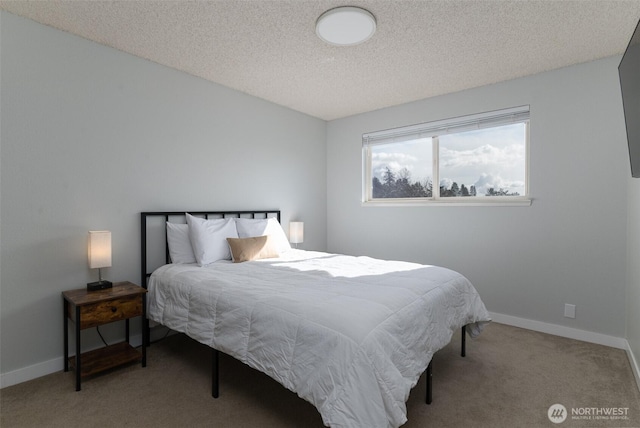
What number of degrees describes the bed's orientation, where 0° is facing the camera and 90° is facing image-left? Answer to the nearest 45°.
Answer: approximately 315°

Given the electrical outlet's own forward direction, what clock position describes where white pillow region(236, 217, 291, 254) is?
The white pillow is roughly at 2 o'clock from the electrical outlet.

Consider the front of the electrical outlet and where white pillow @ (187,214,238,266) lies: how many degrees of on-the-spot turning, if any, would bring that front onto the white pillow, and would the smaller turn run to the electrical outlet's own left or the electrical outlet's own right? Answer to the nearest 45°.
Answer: approximately 45° to the electrical outlet's own right

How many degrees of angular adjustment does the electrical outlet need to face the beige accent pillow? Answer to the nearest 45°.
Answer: approximately 45° to its right

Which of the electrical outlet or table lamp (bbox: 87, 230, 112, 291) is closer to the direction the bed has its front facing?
the electrical outlet

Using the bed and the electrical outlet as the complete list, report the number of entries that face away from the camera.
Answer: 0

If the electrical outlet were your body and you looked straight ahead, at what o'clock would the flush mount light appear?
The flush mount light is roughly at 1 o'clock from the electrical outlet.

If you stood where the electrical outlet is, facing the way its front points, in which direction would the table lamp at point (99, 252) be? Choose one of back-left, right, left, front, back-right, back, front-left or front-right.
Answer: front-right

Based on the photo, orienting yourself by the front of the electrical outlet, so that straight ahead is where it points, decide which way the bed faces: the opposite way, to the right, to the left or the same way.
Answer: to the left

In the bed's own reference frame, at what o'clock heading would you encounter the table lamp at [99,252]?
The table lamp is roughly at 5 o'clock from the bed.

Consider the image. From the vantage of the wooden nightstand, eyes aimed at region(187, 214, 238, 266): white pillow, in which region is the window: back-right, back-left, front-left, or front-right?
front-right

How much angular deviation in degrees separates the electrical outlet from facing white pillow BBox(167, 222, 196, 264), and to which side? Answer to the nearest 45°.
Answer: approximately 45° to its right

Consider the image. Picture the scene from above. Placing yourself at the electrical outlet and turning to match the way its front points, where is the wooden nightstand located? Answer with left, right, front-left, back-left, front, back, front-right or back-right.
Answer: front-right

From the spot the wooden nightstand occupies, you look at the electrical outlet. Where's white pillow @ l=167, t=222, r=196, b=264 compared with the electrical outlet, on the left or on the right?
left

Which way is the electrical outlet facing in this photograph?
toward the camera
